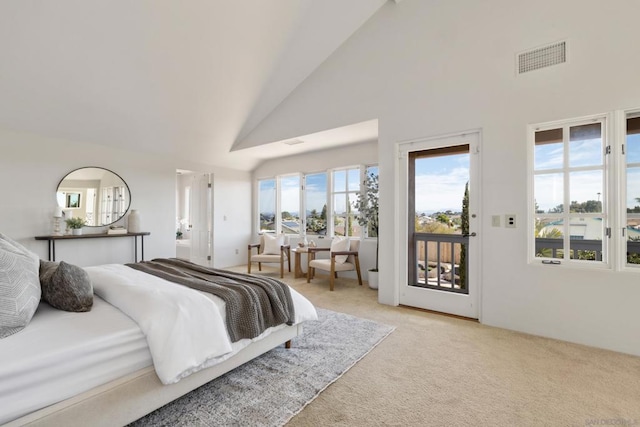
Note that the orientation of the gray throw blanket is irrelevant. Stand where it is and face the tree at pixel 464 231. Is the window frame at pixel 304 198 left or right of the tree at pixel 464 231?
left

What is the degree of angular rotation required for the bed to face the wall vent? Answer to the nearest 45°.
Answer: approximately 45° to its right

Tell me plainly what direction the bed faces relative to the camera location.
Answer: facing away from the viewer and to the right of the viewer

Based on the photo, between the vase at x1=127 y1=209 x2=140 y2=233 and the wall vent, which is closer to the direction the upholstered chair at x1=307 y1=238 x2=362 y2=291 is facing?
the vase

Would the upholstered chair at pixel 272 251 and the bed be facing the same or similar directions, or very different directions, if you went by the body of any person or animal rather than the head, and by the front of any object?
very different directions

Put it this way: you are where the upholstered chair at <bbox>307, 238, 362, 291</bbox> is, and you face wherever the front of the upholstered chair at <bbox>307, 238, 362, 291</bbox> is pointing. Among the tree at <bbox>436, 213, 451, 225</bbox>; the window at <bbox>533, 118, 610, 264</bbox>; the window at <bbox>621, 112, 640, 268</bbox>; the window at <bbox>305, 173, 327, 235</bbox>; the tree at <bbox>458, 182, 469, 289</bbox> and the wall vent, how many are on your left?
3

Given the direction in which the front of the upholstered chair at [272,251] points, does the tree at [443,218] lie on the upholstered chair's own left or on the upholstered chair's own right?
on the upholstered chair's own left

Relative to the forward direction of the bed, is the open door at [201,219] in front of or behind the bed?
in front

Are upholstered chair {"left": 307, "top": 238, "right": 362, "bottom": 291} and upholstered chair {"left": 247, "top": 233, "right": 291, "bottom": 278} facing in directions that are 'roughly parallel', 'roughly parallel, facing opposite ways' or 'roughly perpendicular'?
roughly parallel

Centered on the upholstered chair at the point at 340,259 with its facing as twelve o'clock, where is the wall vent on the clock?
The wall vent is roughly at 9 o'clock from the upholstered chair.

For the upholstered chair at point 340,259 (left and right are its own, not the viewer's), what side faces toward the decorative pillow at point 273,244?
right

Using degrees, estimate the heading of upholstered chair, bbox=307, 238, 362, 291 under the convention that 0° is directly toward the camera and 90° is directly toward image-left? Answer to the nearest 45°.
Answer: approximately 45°

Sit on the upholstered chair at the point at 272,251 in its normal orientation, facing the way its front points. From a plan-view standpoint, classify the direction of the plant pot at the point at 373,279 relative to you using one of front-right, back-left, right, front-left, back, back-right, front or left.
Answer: left

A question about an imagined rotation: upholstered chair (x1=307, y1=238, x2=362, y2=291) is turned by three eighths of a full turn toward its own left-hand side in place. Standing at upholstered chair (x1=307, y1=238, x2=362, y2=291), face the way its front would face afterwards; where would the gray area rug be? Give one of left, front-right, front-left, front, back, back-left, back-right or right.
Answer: right

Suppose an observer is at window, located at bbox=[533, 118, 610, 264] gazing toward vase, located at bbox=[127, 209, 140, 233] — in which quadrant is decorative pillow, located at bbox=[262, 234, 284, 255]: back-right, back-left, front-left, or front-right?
front-right

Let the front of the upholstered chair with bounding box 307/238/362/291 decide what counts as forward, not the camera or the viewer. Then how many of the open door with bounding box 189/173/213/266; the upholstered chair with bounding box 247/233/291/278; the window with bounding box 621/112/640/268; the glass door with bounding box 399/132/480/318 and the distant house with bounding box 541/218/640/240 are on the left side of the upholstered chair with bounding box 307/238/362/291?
3
